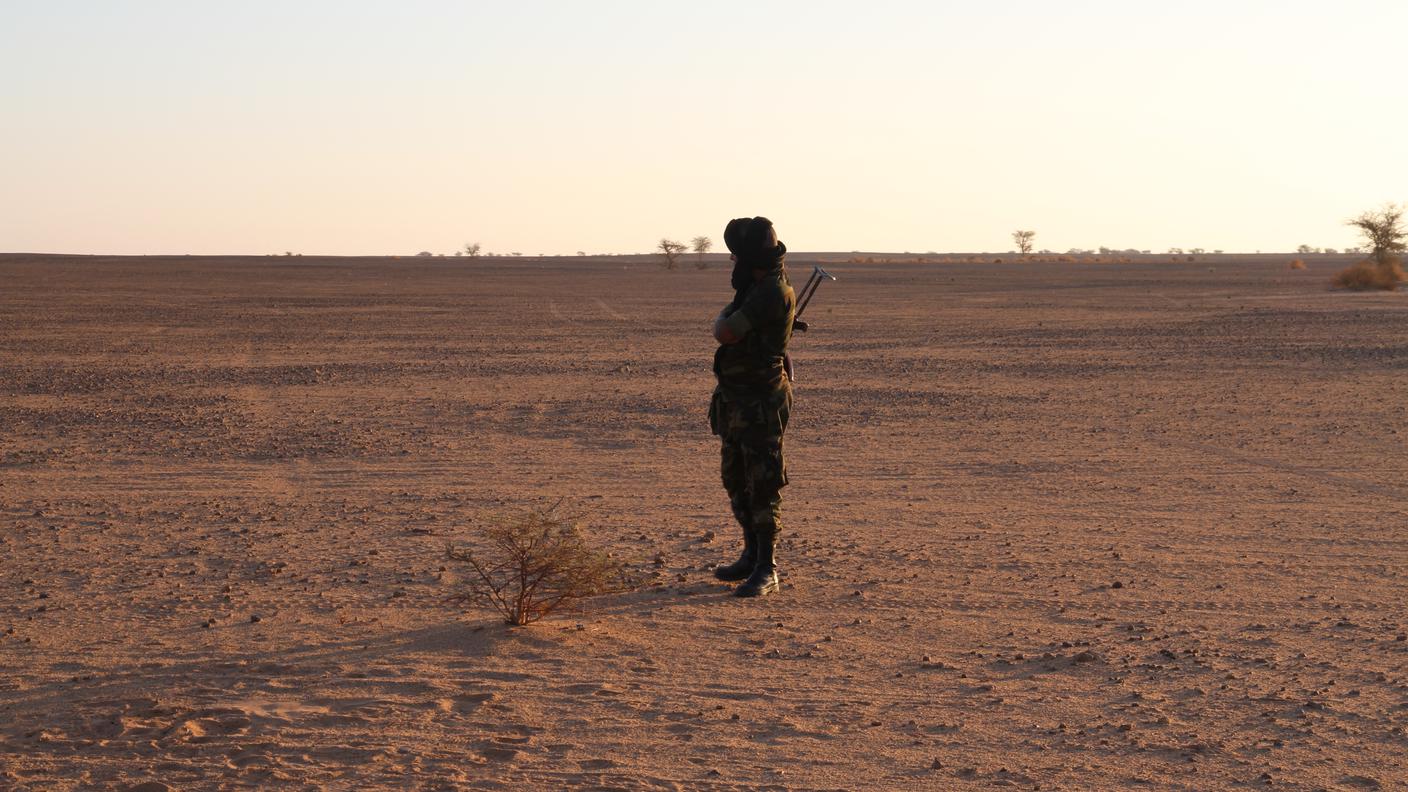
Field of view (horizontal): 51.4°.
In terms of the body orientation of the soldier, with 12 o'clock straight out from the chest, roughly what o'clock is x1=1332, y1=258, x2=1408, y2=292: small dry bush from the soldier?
The small dry bush is roughly at 4 o'clock from the soldier.

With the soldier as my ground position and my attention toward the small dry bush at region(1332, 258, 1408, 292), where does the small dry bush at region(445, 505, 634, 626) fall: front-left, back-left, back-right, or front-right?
back-left

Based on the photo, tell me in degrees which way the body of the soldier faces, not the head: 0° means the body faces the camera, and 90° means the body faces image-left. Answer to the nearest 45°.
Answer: approximately 90°

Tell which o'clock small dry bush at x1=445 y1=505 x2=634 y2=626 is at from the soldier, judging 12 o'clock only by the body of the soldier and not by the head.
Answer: The small dry bush is roughly at 11 o'clock from the soldier.
